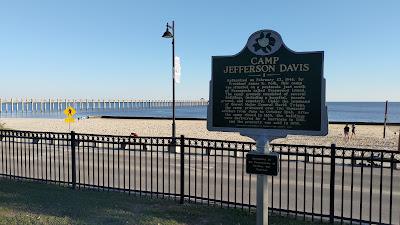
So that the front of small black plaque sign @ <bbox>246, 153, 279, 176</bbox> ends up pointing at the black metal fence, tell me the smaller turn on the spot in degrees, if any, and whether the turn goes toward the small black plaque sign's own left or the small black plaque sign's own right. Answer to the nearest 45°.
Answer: approximately 180°

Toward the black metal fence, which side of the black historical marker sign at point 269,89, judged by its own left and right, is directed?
back

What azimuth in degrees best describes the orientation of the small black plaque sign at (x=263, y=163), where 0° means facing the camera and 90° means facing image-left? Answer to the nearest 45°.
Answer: approximately 0°

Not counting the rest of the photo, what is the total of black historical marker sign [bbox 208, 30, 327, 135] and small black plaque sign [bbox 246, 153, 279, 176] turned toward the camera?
2

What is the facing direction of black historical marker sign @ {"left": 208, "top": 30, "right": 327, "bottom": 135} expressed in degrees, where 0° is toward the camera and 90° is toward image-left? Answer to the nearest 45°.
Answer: approximately 0°
